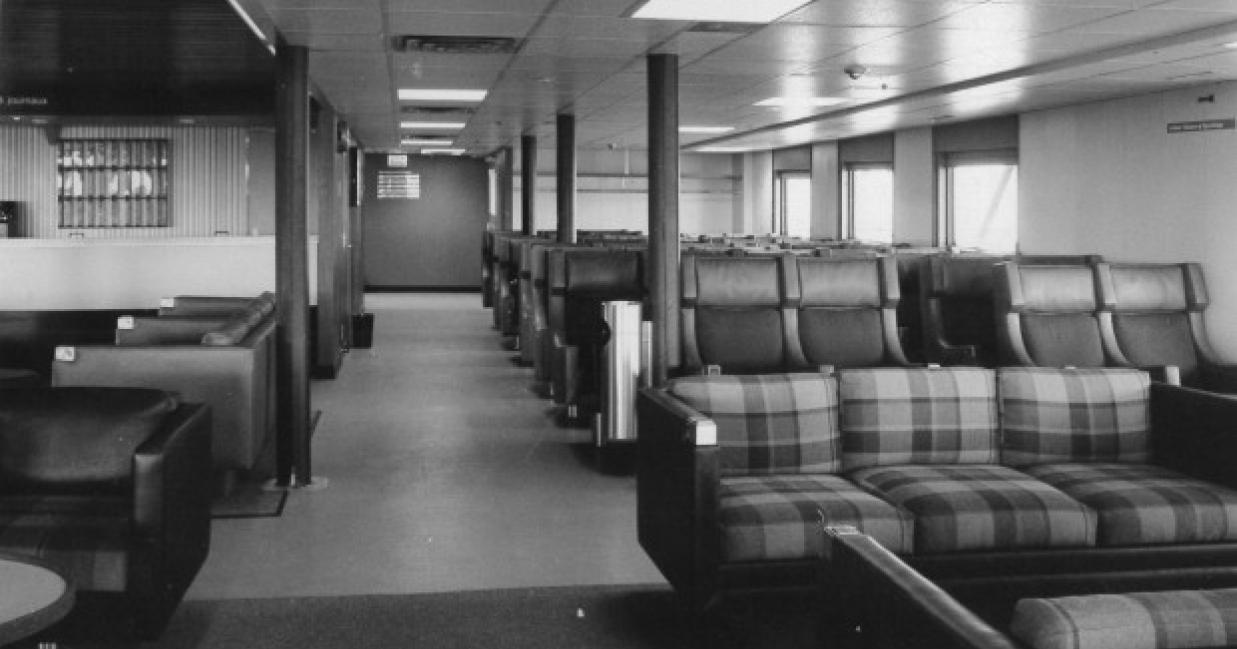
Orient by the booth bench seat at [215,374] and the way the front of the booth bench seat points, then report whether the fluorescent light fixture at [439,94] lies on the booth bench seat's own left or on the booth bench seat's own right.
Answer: on the booth bench seat's own right

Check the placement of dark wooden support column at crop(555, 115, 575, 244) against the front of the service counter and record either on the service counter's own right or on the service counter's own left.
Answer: on the service counter's own left

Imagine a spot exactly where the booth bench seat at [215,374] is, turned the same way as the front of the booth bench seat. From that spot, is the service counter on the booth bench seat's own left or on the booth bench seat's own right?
on the booth bench seat's own right

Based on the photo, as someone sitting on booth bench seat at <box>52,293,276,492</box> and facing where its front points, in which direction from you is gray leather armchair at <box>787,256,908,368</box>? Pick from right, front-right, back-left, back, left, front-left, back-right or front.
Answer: back

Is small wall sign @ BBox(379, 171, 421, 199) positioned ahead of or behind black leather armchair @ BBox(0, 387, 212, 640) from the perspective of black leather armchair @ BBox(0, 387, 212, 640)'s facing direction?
behind

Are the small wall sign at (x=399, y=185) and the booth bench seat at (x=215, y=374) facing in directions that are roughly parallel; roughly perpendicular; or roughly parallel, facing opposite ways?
roughly perpendicular
